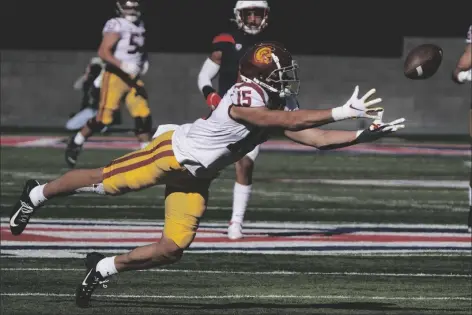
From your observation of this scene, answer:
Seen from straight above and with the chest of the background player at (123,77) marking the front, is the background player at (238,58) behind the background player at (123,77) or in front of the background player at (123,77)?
in front

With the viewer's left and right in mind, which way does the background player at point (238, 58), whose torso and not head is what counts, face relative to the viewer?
facing the viewer

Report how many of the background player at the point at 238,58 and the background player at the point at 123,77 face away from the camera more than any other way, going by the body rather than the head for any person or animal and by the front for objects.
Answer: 0

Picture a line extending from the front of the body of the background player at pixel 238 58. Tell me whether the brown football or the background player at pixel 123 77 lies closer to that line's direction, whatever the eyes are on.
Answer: the brown football

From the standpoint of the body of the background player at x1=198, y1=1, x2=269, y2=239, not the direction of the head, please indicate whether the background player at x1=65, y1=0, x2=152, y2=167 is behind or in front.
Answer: behind

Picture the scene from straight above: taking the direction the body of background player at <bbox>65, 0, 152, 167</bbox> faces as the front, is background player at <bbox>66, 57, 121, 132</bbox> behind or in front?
behind

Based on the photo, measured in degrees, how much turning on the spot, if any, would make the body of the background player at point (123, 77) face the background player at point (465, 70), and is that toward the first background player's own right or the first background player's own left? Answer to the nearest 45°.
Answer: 0° — they already face them

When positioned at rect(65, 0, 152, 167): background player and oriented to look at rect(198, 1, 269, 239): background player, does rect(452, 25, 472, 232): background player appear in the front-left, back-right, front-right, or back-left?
front-left

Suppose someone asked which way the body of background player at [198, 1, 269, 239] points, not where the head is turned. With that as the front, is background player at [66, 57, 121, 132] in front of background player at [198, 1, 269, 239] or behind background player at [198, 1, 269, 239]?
behind

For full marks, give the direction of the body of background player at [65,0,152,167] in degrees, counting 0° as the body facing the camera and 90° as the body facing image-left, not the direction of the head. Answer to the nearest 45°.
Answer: approximately 315°
